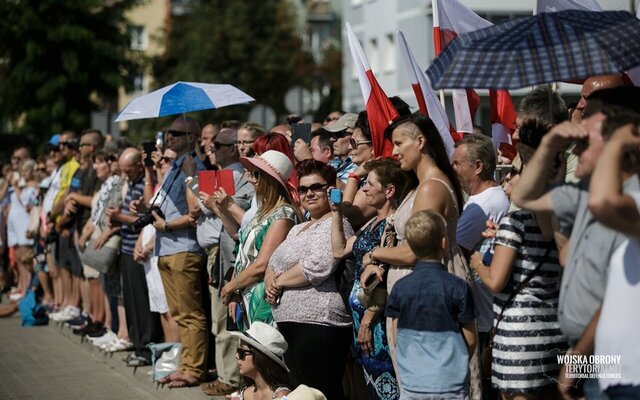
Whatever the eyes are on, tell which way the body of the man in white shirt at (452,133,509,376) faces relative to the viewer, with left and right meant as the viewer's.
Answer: facing to the left of the viewer

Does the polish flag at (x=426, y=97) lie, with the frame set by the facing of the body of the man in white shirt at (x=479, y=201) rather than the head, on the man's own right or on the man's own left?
on the man's own right

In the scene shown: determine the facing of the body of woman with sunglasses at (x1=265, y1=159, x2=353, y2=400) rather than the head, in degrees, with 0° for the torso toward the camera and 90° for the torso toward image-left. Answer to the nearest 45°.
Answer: approximately 45°

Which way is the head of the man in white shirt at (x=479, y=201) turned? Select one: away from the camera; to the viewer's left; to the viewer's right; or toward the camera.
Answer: to the viewer's left

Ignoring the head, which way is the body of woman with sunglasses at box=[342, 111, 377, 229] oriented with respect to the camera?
to the viewer's left

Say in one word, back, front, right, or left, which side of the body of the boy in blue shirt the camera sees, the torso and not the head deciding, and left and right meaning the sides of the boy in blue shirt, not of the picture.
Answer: back

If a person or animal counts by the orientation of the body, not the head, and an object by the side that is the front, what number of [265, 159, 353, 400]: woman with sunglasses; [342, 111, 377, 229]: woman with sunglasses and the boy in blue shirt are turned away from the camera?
1

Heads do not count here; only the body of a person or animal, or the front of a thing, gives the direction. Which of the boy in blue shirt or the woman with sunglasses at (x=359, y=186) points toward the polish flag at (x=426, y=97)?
the boy in blue shirt

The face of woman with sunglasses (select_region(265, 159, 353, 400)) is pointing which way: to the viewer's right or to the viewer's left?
to the viewer's left

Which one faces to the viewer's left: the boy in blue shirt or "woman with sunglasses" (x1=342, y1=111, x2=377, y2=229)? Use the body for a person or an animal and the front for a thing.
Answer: the woman with sunglasses

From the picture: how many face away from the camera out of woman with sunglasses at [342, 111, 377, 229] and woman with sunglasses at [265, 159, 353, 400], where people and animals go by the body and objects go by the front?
0
